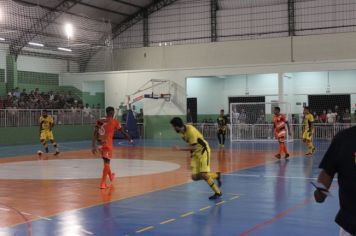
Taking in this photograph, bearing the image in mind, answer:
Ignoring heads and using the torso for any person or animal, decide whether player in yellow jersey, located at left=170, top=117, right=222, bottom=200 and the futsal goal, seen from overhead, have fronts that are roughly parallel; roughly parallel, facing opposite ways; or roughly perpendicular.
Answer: roughly perpendicular

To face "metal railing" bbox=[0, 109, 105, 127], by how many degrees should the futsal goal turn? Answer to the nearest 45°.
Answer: approximately 90° to its right

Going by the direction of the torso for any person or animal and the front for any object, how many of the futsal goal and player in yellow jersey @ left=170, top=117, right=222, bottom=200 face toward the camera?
1

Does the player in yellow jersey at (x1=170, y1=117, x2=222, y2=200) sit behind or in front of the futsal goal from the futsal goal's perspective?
in front

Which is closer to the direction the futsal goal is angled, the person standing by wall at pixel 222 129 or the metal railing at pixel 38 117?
the person standing by wall

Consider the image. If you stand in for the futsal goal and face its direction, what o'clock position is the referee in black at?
The referee in black is roughly at 12 o'clock from the futsal goal.
